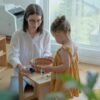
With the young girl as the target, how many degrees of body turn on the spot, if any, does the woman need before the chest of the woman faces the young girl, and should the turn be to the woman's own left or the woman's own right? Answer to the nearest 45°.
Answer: approximately 45° to the woman's own left

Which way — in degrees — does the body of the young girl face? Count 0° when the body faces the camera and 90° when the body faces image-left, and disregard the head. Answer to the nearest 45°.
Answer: approximately 90°

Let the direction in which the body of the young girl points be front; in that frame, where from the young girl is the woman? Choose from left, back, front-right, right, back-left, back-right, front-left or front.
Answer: front-right

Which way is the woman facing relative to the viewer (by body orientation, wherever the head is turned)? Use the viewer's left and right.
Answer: facing the viewer
